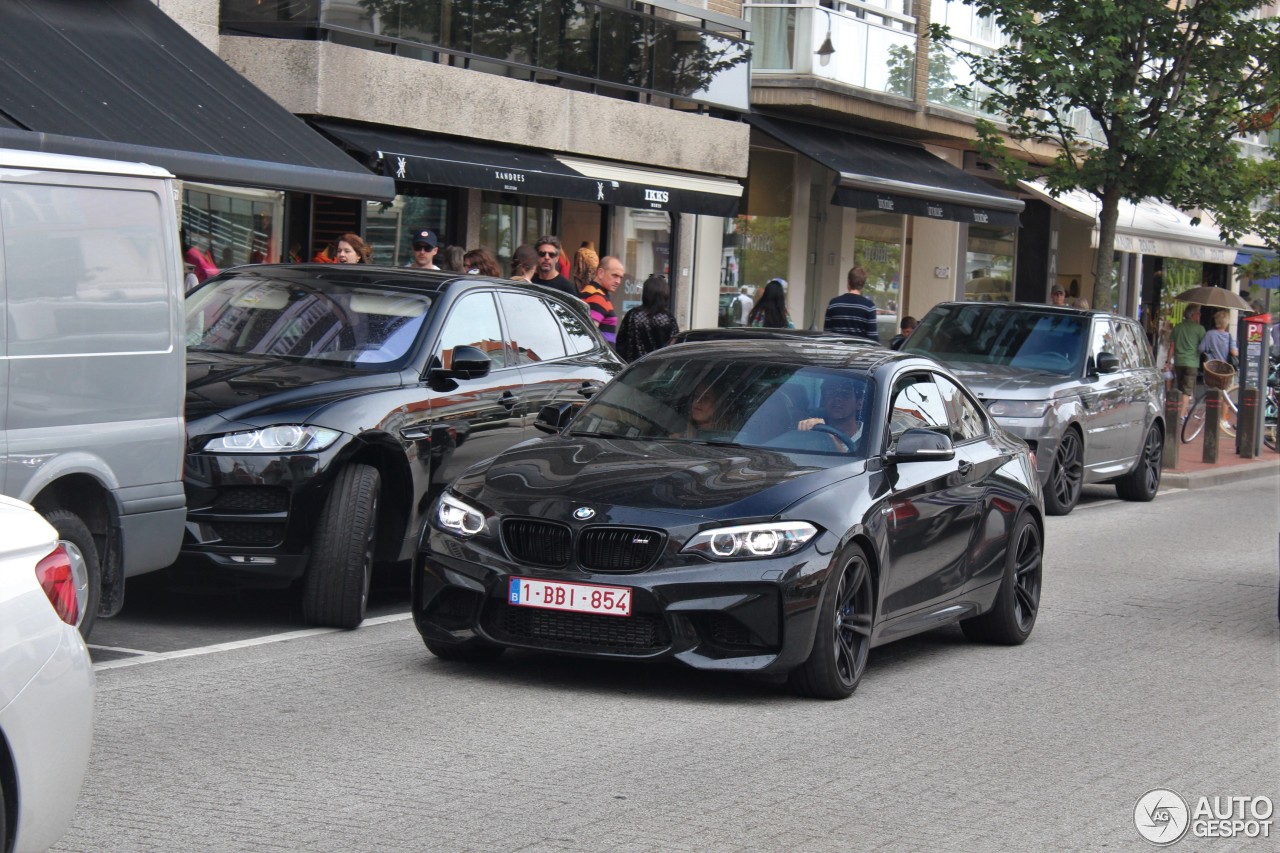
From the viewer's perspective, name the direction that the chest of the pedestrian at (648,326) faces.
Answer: away from the camera

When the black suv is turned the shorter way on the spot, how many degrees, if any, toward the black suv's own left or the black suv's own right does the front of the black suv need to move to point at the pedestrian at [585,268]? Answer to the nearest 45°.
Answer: approximately 135° to the black suv's own right

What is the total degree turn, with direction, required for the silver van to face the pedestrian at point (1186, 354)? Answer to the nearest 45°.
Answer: approximately 135° to its right

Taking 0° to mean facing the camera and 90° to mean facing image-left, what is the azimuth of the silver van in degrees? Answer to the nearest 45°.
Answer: approximately 90°

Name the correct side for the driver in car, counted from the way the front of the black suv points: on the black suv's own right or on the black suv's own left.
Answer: on the black suv's own left

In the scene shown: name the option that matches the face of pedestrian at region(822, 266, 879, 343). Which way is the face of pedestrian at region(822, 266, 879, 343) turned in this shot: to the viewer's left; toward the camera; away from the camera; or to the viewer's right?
away from the camera

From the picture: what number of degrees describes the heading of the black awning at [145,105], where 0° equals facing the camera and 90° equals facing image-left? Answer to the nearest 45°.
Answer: approximately 315°

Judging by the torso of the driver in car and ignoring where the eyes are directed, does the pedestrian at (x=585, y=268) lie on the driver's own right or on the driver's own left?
on the driver's own right

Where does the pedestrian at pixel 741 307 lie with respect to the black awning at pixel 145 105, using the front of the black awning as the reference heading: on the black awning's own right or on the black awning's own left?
on the black awning's own left
